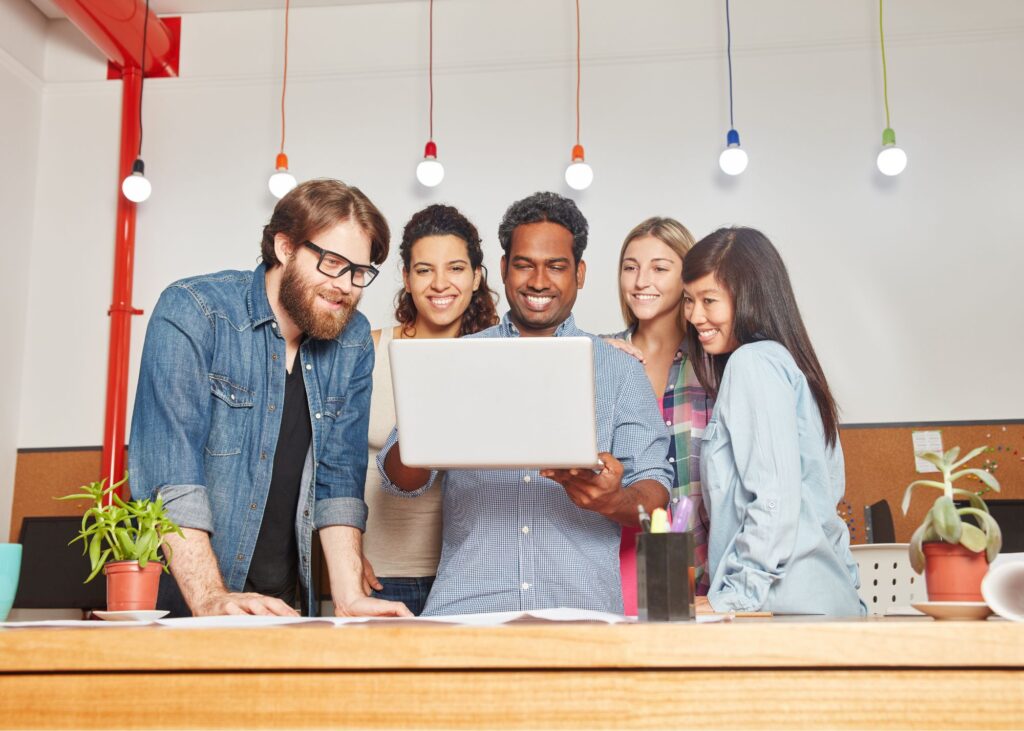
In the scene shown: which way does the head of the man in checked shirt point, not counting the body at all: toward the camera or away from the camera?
toward the camera

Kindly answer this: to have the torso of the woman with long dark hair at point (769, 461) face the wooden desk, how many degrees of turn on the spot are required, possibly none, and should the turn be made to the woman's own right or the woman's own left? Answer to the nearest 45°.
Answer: approximately 90° to the woman's own left

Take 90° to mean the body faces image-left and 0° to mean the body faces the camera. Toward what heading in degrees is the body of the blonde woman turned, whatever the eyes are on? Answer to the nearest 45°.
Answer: approximately 45°

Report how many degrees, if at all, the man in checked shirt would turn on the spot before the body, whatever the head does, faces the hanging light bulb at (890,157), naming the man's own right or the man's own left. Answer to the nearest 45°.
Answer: approximately 135° to the man's own left

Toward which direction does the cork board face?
toward the camera

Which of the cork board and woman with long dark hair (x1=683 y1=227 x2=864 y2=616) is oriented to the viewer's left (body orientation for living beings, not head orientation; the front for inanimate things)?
the woman with long dark hair

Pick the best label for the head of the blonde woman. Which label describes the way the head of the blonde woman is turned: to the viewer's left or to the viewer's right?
to the viewer's left

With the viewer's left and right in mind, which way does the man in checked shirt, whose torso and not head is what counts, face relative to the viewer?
facing the viewer

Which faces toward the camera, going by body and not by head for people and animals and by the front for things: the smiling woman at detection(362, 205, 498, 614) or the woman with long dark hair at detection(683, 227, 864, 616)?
the smiling woman

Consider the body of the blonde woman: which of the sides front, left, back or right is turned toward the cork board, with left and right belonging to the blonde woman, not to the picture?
back

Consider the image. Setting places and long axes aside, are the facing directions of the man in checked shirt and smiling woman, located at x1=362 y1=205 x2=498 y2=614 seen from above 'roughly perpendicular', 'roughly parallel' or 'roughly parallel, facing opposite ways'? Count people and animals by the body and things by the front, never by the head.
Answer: roughly parallel

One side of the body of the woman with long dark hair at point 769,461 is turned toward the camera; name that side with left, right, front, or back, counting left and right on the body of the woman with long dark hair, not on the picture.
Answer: left

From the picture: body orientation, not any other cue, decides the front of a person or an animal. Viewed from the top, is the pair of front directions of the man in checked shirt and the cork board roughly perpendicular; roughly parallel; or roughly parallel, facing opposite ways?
roughly parallel

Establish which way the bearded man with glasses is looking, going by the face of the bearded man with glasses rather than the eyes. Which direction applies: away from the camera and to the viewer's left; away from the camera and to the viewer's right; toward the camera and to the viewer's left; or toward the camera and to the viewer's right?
toward the camera and to the viewer's right

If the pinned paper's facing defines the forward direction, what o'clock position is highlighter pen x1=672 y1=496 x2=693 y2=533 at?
The highlighter pen is roughly at 12 o'clock from the pinned paper.

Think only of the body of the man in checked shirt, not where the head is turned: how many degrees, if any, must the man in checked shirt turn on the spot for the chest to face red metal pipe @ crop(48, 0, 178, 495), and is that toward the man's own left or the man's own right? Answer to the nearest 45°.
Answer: approximately 135° to the man's own right

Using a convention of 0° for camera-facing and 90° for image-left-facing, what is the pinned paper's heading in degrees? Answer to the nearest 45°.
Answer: approximately 0°

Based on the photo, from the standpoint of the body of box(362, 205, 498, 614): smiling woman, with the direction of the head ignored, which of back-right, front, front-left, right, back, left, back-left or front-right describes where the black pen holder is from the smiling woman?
front

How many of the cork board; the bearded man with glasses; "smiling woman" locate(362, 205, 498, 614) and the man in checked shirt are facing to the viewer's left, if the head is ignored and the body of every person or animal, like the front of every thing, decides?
0

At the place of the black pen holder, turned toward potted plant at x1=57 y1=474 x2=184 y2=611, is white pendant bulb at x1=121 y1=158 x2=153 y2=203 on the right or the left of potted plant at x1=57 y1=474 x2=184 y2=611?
right

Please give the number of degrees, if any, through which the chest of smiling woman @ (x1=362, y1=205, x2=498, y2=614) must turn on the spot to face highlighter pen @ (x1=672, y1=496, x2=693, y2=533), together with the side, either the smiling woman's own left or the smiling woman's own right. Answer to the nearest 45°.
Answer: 0° — they already face it

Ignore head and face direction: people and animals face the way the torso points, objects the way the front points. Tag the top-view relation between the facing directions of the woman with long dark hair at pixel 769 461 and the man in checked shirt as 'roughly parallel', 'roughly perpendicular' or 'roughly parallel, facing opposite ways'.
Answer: roughly perpendicular

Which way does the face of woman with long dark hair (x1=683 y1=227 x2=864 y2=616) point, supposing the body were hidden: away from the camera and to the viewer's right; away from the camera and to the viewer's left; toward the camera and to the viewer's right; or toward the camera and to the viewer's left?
toward the camera and to the viewer's left
